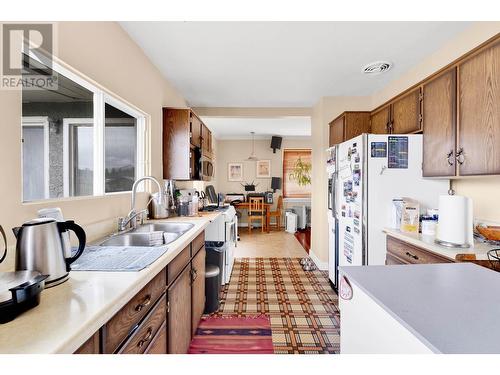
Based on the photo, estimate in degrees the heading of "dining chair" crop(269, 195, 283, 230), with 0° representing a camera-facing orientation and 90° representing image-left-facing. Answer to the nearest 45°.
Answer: approximately 90°

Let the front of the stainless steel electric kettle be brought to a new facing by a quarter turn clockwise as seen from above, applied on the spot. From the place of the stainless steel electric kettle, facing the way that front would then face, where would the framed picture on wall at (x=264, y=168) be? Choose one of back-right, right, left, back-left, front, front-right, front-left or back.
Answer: front-right

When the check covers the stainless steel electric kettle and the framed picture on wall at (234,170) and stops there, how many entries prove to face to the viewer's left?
1

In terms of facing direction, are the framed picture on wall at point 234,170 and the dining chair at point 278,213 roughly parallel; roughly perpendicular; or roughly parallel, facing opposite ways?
roughly perpendicular

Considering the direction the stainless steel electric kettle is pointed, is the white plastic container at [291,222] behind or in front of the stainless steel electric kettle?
behind

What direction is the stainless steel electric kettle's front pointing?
to the viewer's left

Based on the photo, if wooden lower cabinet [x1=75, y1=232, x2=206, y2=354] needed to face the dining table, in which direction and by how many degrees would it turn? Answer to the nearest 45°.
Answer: approximately 45° to its left

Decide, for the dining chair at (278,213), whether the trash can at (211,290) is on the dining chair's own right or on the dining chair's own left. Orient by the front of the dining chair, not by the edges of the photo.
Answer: on the dining chair's own left

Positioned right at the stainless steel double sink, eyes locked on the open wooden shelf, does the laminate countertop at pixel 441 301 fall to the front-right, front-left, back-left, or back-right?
back-right
